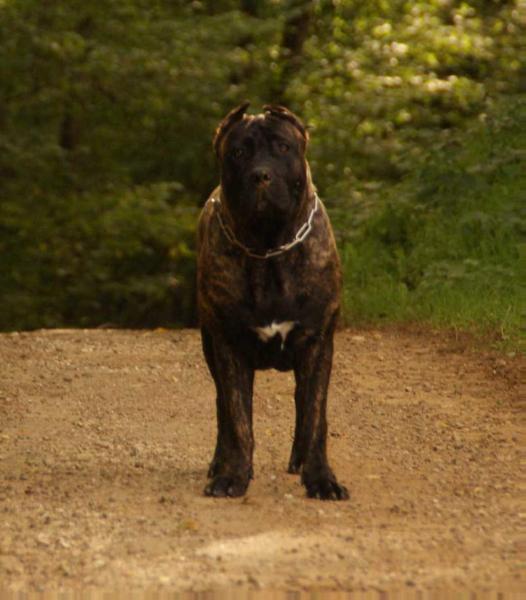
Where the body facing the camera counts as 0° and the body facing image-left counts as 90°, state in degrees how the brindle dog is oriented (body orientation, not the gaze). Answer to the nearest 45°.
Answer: approximately 0°
